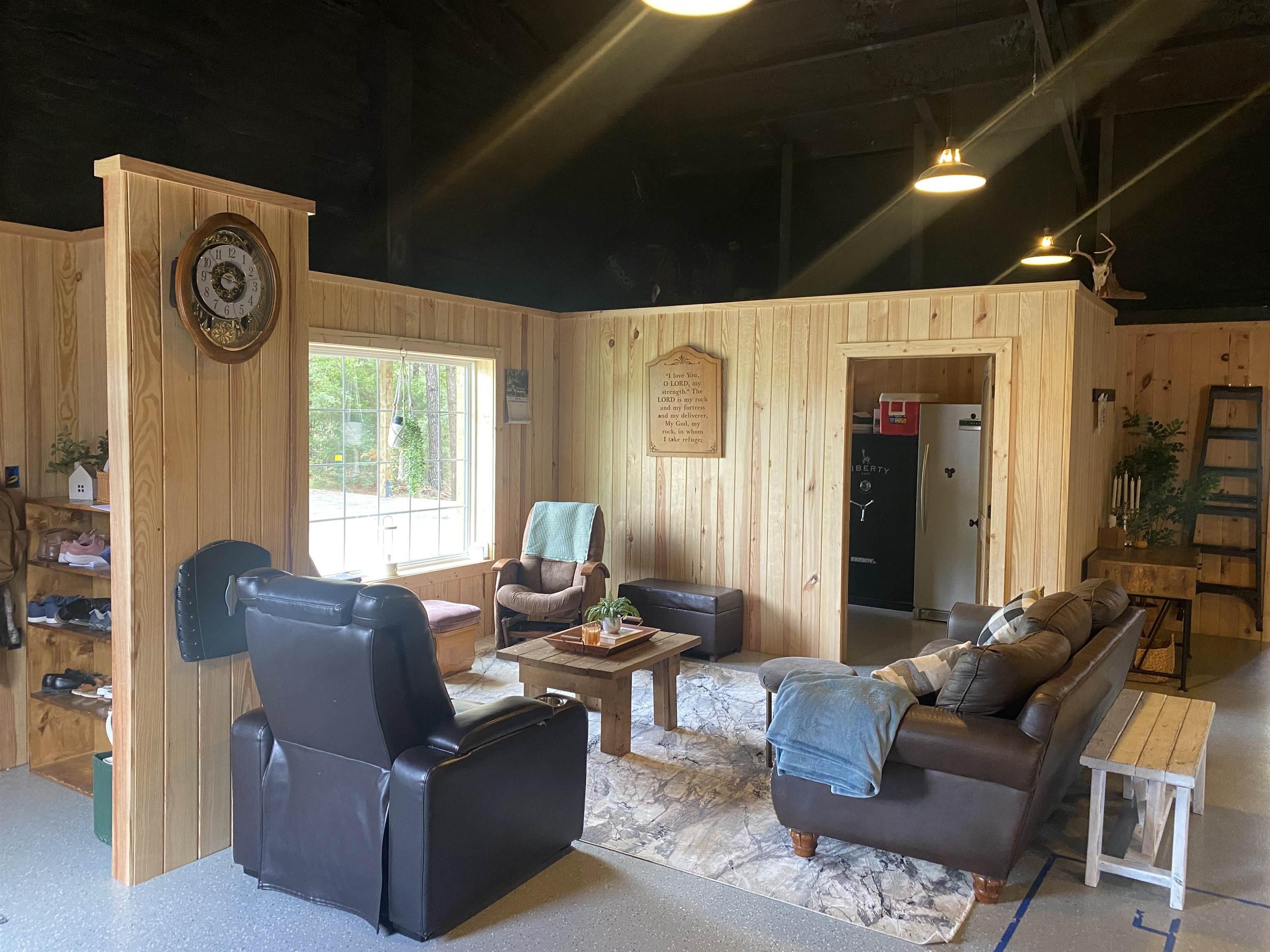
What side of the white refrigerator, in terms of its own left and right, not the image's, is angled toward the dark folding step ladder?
left

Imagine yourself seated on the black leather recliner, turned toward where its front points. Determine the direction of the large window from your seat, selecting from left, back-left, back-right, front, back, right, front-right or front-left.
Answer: front-left

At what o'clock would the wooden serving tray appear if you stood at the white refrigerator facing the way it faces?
The wooden serving tray is roughly at 1 o'clock from the white refrigerator.

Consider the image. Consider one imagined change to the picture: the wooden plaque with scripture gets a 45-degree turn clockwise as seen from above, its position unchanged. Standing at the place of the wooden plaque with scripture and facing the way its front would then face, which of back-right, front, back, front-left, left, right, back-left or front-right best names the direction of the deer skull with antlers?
back-left

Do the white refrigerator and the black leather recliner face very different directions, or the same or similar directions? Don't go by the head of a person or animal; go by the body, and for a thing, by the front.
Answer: very different directions

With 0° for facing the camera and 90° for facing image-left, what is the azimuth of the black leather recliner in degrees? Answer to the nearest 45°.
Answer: approximately 225°

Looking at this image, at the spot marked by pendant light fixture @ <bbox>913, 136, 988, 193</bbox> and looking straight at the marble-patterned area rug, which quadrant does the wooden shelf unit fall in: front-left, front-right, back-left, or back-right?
front-right

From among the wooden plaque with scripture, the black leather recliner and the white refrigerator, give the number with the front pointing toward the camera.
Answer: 2

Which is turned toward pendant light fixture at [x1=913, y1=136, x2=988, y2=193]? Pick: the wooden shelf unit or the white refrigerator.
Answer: the white refrigerator

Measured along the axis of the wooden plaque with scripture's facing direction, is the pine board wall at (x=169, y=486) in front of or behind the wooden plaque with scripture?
in front

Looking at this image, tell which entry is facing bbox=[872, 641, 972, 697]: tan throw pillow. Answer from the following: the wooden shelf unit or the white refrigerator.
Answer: the white refrigerator

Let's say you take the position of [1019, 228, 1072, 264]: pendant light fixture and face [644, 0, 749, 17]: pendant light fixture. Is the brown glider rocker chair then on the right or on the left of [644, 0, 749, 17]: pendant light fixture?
right

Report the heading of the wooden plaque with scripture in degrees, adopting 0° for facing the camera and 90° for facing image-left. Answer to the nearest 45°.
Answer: approximately 0°

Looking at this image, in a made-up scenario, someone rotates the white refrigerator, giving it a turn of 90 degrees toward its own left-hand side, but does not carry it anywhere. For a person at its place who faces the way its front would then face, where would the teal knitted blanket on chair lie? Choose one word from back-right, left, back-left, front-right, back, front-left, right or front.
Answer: back-right
